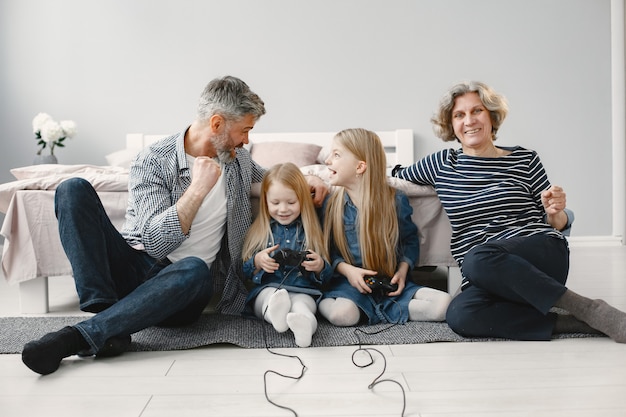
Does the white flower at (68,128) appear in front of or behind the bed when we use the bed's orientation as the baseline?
behind

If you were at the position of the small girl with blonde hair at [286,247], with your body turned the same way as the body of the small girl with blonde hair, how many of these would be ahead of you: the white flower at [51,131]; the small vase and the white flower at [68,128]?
0

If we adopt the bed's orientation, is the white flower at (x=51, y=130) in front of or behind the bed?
behind

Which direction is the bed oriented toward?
toward the camera

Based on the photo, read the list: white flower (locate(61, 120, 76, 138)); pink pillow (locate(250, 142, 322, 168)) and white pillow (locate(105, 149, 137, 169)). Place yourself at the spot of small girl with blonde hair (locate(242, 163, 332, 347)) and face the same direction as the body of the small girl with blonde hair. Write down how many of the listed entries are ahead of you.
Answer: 0

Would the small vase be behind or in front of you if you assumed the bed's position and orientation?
behind

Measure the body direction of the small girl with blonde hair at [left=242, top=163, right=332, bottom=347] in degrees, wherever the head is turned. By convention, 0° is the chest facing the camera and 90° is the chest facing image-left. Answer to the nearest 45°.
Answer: approximately 0°

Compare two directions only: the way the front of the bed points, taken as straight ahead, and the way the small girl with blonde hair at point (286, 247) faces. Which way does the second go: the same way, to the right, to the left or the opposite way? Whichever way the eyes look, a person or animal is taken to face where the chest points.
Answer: the same way

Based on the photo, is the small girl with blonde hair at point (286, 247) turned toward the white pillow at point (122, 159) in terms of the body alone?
no

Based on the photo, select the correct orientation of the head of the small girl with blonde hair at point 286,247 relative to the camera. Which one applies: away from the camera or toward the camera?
toward the camera

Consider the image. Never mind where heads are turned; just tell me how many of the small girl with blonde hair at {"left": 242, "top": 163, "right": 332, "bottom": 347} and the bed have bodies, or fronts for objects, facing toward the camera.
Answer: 2

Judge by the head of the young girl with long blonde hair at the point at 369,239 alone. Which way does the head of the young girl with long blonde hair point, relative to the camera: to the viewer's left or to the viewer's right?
to the viewer's left
